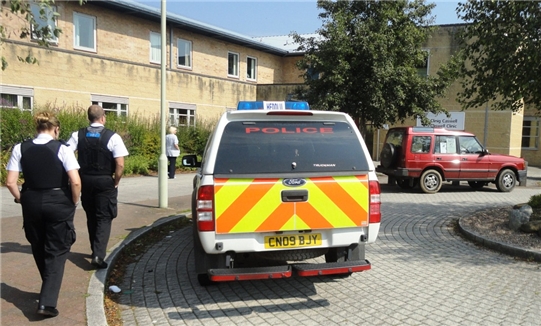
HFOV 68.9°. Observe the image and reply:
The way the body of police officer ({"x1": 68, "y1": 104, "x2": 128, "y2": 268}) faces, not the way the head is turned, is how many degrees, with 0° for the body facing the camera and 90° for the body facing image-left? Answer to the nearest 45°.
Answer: approximately 180°

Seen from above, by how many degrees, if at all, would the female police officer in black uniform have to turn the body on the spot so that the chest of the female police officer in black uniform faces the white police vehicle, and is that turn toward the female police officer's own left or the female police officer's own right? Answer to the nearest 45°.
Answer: approximately 90° to the female police officer's own right

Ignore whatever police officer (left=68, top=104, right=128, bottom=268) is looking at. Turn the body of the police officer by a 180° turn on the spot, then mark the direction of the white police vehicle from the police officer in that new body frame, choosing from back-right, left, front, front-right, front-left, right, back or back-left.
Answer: back-left

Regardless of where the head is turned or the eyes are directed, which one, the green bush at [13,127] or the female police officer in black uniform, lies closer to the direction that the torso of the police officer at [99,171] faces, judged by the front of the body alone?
the green bush

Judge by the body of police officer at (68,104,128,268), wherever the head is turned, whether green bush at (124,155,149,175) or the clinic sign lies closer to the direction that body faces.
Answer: the green bush

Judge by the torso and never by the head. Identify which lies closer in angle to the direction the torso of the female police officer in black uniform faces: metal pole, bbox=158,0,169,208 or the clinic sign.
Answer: the metal pole

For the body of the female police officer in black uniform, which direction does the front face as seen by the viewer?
away from the camera

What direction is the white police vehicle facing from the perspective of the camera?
away from the camera

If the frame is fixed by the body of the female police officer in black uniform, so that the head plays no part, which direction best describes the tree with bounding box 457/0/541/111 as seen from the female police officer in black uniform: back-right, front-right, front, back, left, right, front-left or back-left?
right

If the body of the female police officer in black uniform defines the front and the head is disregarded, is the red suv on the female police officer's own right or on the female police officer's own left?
on the female police officer's own right

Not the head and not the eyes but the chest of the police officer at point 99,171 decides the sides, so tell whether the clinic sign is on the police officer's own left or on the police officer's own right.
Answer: on the police officer's own right

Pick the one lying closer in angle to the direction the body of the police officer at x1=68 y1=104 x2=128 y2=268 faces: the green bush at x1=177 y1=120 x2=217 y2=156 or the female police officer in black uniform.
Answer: the green bush

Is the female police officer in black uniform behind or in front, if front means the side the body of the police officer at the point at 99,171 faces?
behind

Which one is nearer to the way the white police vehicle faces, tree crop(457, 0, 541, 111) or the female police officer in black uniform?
the tree

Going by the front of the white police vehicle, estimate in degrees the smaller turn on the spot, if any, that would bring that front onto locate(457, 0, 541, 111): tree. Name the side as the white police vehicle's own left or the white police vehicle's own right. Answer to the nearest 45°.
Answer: approximately 45° to the white police vehicle's own right
